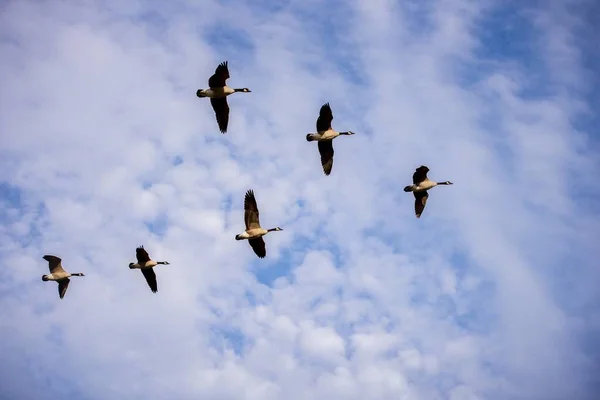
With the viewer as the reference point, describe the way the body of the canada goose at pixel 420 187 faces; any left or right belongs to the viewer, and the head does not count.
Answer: facing to the right of the viewer

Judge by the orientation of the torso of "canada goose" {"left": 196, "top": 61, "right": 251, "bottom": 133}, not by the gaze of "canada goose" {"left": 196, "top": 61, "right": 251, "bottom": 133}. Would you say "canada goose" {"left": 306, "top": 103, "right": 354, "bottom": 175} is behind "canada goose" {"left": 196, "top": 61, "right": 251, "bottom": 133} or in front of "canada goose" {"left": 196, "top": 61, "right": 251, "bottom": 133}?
in front

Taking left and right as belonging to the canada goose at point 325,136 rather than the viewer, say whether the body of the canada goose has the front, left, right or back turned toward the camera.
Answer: right

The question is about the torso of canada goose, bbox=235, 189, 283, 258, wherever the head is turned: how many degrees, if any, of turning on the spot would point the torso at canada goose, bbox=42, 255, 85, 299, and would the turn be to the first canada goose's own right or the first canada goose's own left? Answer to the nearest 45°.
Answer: approximately 135° to the first canada goose's own left

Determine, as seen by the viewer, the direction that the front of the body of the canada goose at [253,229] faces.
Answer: to the viewer's right

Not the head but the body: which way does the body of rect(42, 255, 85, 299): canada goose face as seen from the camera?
to the viewer's right

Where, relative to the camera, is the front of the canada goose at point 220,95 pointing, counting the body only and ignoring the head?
to the viewer's right

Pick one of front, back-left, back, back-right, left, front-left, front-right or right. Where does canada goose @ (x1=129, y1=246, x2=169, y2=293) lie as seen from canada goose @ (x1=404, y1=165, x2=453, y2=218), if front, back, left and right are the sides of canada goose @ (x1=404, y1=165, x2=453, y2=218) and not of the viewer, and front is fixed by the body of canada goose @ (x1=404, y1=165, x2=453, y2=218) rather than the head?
back

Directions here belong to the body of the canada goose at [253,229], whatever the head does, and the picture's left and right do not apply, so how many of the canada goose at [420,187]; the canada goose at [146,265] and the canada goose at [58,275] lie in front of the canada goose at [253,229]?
1

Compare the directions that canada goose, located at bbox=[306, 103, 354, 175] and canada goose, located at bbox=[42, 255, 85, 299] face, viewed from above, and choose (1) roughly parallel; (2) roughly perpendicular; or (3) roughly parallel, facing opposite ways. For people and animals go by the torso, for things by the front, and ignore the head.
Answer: roughly parallel

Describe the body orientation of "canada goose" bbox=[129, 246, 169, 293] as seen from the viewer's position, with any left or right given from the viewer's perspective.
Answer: facing to the right of the viewer

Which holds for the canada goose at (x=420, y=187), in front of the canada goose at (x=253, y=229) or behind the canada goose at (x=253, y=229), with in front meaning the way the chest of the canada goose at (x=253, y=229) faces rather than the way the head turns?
in front
